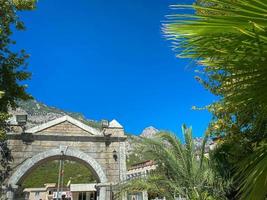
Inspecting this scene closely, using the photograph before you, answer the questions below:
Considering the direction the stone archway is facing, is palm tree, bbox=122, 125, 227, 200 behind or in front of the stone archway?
in front

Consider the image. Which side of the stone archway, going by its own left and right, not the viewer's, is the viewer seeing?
front

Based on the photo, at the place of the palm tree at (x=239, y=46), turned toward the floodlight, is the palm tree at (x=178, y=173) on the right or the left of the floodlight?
right
